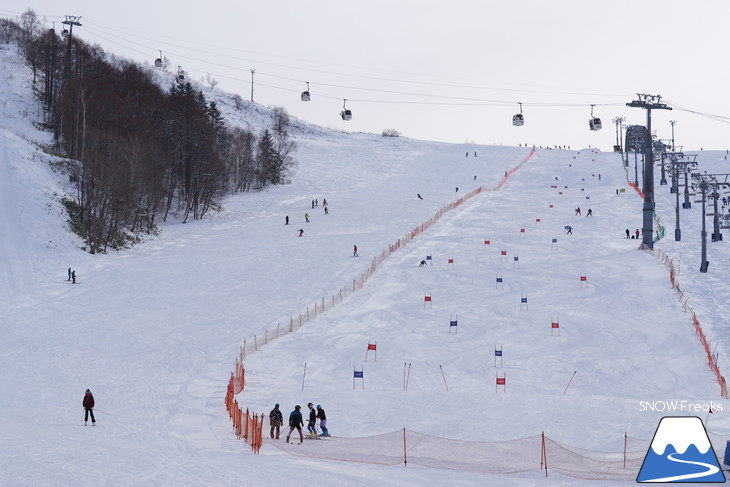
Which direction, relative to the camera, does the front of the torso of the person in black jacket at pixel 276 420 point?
away from the camera

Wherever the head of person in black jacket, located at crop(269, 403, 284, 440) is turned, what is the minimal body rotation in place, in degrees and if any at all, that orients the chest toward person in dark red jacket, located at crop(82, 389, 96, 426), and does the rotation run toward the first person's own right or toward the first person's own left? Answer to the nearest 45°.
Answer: approximately 90° to the first person's own left
